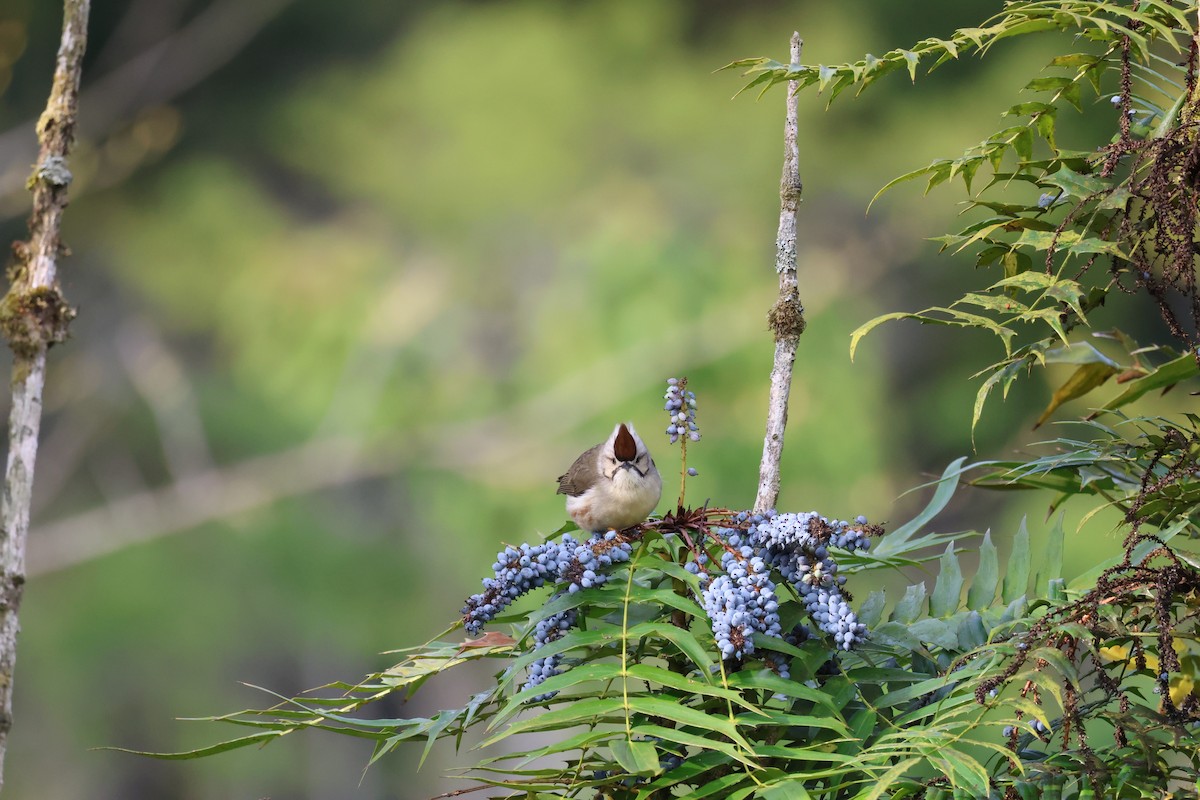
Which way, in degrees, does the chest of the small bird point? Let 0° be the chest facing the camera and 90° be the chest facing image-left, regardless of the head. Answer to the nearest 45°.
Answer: approximately 315°

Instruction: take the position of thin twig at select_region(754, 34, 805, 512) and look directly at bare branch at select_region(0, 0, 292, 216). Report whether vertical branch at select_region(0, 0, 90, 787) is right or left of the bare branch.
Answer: left

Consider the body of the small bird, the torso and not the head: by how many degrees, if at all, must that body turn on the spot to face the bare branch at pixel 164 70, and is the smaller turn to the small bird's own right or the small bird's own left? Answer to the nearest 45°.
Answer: approximately 180°
